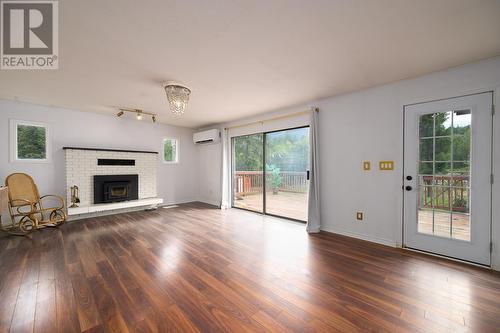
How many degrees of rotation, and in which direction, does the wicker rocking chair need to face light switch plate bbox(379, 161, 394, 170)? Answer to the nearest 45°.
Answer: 0° — it already faces it

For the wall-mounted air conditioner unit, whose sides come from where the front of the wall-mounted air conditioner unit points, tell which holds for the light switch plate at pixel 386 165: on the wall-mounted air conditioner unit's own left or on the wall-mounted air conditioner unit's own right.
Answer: on the wall-mounted air conditioner unit's own left

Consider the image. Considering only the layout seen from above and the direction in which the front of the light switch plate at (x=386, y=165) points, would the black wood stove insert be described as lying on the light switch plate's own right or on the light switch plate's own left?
on the light switch plate's own right

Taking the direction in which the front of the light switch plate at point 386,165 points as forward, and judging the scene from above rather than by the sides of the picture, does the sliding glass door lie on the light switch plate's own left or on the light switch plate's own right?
on the light switch plate's own right

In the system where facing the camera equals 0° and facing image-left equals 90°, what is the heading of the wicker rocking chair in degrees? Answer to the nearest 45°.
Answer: approximately 315°

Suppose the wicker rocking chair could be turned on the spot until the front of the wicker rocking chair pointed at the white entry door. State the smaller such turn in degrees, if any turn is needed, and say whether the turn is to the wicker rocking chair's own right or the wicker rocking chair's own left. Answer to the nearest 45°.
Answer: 0° — it already faces it

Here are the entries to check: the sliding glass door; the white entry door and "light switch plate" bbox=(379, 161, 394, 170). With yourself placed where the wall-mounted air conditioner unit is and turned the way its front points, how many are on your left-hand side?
3

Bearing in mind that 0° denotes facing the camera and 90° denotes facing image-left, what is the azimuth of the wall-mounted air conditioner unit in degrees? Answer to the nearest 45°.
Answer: approximately 45°

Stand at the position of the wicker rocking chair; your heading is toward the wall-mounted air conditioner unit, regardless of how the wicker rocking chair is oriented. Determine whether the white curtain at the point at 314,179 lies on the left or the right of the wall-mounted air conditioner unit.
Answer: right
